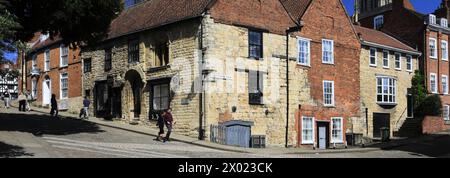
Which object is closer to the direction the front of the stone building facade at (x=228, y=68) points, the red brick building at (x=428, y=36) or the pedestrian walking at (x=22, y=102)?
the pedestrian walking

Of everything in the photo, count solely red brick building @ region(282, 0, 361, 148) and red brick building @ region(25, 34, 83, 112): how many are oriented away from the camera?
0

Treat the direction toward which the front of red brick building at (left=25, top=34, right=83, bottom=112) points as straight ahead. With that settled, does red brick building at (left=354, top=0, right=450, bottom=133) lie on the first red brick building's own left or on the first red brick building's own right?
on the first red brick building's own left

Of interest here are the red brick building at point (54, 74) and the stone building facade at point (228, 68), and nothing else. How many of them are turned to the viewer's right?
0

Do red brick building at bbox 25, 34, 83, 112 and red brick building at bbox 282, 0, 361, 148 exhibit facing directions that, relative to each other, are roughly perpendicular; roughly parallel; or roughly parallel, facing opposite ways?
roughly parallel

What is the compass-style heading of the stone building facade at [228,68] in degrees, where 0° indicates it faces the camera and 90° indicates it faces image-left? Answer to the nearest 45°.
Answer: approximately 45°

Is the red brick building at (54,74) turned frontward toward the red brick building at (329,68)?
no

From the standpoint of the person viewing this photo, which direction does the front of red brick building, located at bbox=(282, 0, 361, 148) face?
facing the viewer

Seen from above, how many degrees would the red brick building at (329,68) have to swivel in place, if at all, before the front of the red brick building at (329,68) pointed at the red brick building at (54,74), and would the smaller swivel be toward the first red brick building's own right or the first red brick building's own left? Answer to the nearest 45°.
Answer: approximately 90° to the first red brick building's own right

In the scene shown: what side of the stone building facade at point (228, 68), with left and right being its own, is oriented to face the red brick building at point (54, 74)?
right

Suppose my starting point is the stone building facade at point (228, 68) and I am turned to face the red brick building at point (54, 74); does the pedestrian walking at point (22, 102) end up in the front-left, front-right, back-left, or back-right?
front-left
